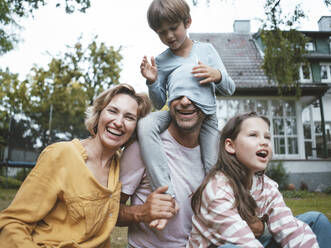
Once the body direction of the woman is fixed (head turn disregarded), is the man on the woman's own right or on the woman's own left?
on the woman's own left

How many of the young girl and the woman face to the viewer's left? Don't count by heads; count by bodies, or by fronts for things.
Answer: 0

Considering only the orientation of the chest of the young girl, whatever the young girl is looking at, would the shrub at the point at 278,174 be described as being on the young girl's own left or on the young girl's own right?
on the young girl's own left

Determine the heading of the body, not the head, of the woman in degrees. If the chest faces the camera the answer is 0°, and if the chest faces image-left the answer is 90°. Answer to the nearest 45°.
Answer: approximately 315°

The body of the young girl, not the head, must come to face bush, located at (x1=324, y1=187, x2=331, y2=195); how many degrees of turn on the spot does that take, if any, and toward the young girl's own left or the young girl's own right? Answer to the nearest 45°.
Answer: approximately 135° to the young girl's own left

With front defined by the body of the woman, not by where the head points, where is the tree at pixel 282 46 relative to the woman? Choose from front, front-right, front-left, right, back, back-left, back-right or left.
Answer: left

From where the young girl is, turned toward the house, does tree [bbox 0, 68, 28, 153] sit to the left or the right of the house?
left

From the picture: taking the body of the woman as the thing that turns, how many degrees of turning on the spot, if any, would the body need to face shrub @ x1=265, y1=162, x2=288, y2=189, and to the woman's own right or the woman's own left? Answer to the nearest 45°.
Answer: approximately 90° to the woman's own left
